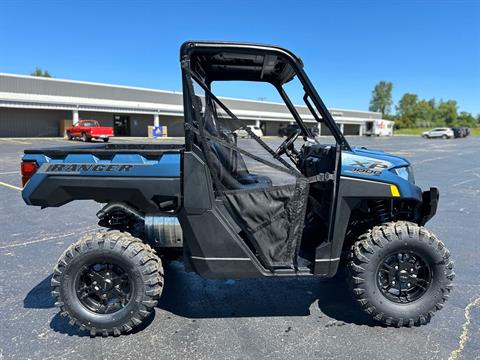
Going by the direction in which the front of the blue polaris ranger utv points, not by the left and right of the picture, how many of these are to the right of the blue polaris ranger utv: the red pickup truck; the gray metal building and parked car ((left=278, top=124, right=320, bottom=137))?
0

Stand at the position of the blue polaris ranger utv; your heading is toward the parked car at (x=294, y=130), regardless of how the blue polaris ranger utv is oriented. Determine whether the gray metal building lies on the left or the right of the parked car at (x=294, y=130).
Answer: left

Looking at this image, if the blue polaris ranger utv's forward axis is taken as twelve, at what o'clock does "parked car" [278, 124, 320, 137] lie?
The parked car is roughly at 10 o'clock from the blue polaris ranger utv.

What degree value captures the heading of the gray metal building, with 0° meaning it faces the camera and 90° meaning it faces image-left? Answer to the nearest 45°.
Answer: approximately 315°

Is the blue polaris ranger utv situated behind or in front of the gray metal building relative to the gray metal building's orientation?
in front

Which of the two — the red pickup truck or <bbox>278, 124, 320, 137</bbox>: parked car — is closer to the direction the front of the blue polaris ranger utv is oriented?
the parked car

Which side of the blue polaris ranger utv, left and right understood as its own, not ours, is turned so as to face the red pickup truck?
left

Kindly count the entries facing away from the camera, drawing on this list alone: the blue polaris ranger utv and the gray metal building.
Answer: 0

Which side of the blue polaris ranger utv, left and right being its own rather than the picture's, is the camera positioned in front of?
right

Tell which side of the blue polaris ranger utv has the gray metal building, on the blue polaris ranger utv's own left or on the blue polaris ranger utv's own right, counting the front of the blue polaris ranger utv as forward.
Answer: on the blue polaris ranger utv's own left
